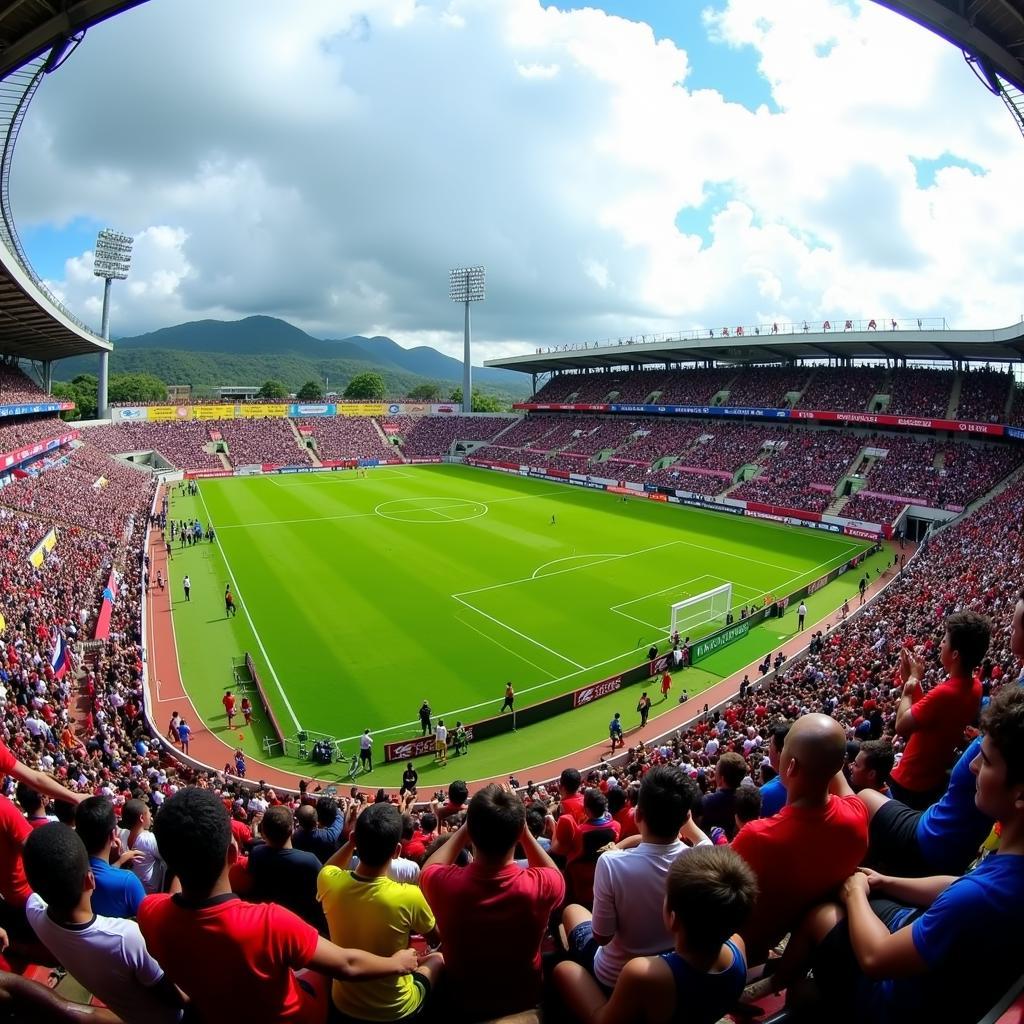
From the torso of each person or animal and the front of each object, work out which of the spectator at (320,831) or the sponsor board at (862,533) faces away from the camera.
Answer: the spectator

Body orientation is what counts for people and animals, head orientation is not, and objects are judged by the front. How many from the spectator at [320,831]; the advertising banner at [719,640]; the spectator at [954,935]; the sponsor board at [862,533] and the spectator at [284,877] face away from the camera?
2

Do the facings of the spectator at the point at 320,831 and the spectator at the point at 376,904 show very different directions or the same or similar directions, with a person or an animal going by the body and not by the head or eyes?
same or similar directions

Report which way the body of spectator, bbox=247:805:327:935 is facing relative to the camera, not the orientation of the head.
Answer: away from the camera

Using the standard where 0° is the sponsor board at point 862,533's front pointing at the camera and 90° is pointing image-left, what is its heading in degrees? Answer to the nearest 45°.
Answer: approximately 45°

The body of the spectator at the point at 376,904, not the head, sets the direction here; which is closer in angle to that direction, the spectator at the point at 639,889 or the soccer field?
the soccer field

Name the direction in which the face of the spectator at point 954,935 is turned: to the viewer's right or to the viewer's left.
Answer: to the viewer's left

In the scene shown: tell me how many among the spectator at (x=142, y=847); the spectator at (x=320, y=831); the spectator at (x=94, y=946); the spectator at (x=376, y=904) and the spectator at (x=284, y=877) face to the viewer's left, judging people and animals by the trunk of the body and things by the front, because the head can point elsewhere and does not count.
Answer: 0

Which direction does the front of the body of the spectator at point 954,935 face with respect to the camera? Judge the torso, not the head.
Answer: to the viewer's left
